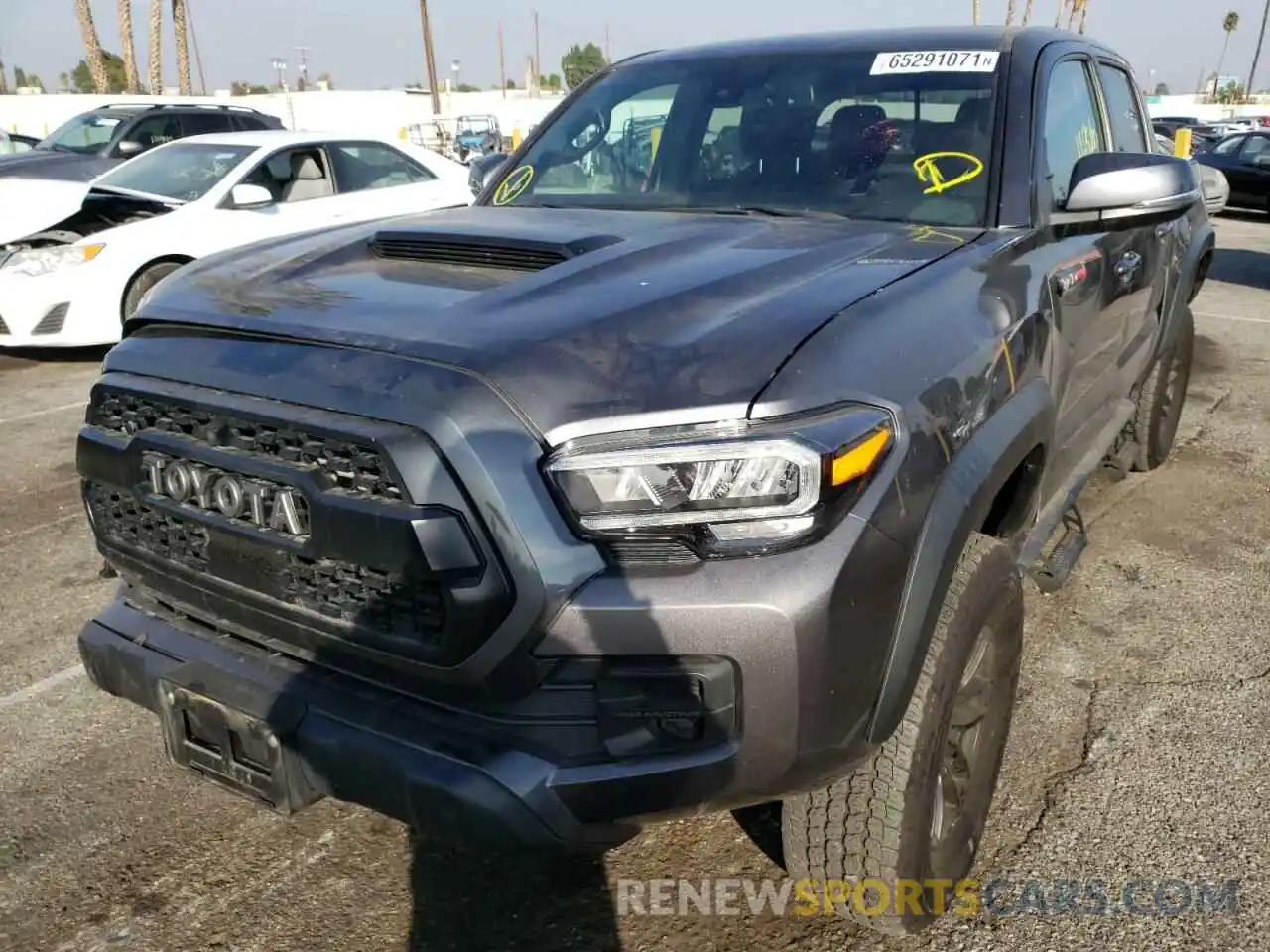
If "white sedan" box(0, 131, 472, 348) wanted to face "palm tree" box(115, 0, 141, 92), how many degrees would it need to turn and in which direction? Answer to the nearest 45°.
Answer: approximately 135° to its right

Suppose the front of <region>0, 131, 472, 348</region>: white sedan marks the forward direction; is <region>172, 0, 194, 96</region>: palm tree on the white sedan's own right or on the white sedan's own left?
on the white sedan's own right

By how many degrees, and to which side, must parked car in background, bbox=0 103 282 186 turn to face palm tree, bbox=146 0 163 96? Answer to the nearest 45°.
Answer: approximately 135° to its right

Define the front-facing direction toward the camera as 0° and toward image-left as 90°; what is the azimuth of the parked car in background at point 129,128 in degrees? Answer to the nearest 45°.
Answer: approximately 45°

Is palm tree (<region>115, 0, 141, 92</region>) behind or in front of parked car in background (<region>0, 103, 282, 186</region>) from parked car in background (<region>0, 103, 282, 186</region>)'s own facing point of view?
behind

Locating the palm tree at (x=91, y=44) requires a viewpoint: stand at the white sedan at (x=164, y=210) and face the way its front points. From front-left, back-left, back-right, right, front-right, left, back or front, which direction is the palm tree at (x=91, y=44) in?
back-right

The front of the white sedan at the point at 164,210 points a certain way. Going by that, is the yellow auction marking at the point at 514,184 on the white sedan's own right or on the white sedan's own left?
on the white sedan's own left
